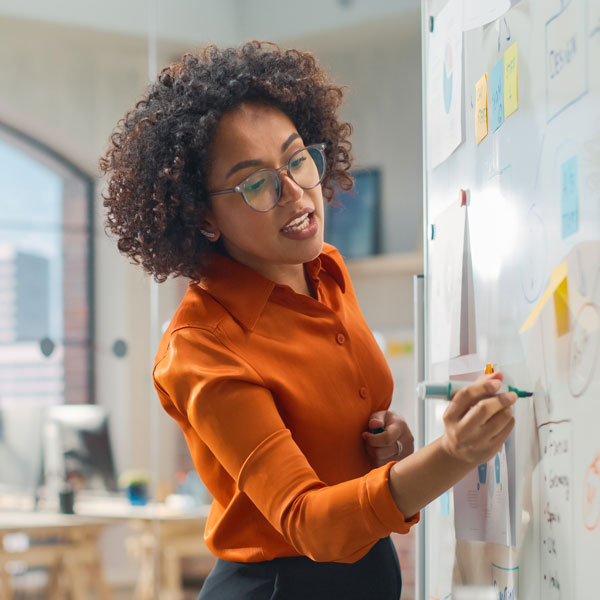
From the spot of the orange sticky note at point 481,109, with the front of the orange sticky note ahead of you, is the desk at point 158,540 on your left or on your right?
on your right

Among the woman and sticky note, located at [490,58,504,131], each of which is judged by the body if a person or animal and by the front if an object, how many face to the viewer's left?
1

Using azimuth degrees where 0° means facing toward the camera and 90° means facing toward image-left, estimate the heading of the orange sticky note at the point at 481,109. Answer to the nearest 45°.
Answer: approximately 90°

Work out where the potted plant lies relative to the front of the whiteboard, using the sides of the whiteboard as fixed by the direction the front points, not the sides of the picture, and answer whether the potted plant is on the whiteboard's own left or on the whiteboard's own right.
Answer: on the whiteboard's own right

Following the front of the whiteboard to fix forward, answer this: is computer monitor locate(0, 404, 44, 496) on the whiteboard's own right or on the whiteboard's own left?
on the whiteboard's own right

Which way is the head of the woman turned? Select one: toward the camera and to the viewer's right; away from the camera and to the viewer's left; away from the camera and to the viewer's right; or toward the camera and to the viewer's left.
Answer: toward the camera and to the viewer's right

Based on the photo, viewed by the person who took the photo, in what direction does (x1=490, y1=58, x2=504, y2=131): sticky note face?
facing to the left of the viewer
